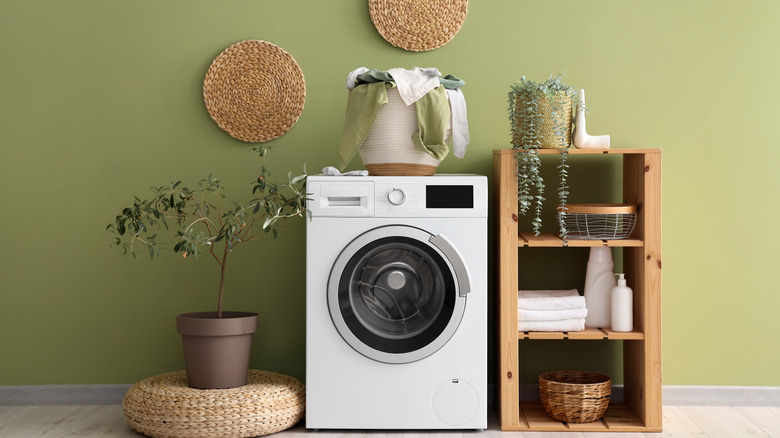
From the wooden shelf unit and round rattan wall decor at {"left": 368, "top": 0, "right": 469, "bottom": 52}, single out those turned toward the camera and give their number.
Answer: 2

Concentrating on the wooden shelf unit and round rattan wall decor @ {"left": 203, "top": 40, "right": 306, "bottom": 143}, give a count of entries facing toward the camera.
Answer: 2

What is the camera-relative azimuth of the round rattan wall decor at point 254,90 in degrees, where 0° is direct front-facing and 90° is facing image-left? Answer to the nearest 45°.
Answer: approximately 0°
